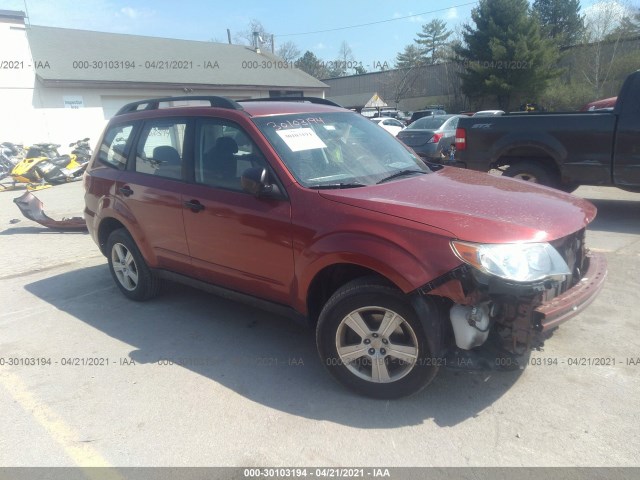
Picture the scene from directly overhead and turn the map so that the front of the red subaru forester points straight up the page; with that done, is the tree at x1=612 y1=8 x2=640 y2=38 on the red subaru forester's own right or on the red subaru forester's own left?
on the red subaru forester's own left

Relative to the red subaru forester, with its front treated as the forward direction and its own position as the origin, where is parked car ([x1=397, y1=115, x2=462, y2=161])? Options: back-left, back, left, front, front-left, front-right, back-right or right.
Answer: back-left

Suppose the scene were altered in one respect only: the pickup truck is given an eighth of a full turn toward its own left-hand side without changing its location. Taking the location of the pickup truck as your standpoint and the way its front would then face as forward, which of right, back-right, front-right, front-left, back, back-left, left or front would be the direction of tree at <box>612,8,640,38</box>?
front-left

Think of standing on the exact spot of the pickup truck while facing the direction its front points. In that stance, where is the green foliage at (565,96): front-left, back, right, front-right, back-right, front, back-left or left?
left

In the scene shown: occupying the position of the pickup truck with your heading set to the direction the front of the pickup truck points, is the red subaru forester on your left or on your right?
on your right

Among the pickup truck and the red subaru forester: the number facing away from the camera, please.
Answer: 0

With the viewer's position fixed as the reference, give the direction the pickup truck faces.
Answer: facing to the right of the viewer

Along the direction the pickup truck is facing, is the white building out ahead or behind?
behind

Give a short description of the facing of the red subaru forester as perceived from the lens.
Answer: facing the viewer and to the right of the viewer

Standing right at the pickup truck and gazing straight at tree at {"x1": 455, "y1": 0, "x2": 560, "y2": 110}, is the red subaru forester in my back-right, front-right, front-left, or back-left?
back-left
